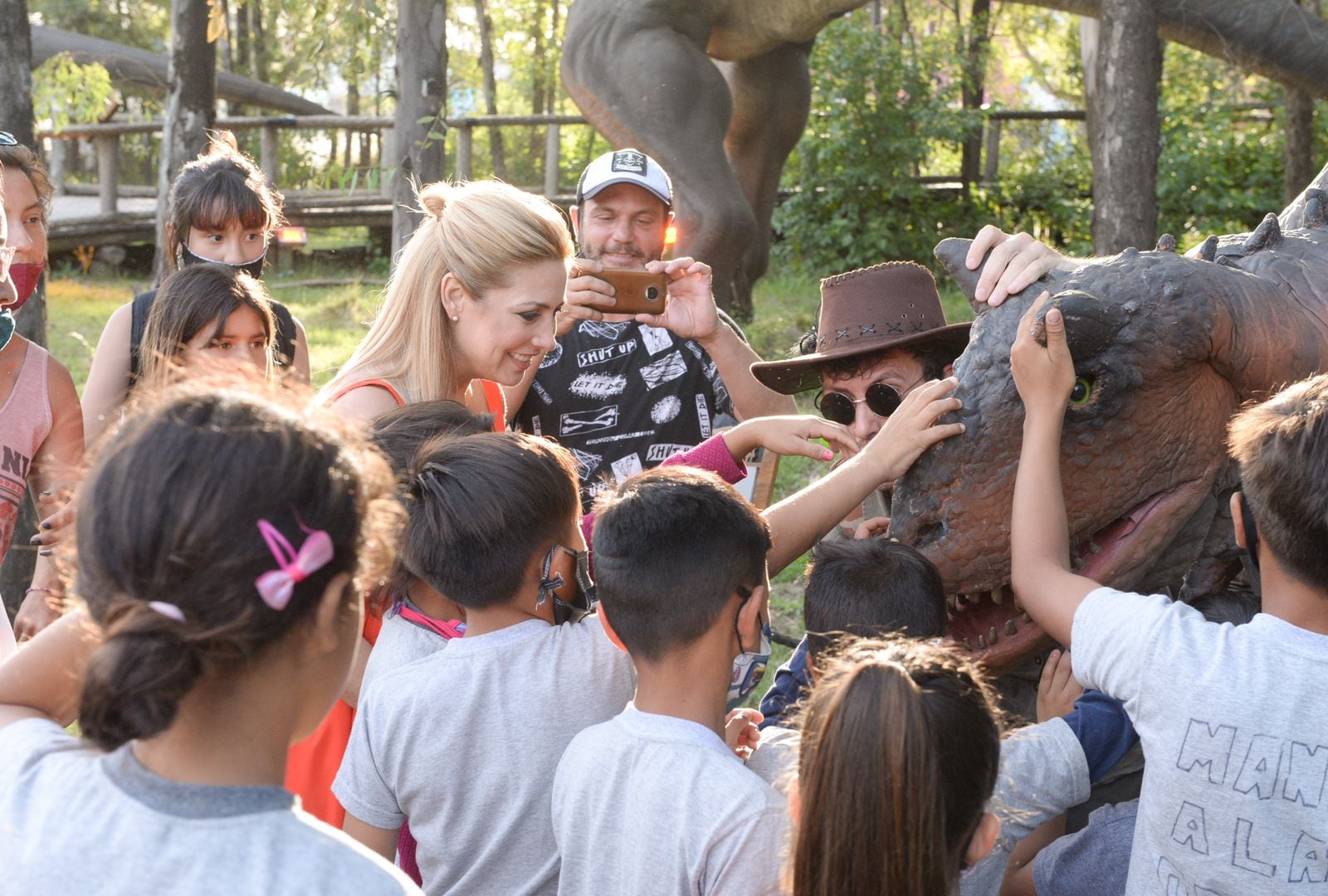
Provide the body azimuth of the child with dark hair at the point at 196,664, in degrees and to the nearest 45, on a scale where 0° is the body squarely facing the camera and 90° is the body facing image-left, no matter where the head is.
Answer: approximately 225°

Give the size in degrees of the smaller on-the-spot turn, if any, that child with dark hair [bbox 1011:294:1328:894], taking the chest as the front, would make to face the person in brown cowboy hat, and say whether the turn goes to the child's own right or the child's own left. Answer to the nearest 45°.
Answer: approximately 45° to the child's own left

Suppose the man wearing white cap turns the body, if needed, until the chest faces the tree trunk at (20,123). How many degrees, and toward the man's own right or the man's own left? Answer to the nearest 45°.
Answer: approximately 135° to the man's own right

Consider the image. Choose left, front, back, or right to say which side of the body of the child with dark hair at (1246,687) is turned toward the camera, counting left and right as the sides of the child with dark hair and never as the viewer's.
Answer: back

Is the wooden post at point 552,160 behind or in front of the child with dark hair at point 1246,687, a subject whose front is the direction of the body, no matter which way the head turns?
in front

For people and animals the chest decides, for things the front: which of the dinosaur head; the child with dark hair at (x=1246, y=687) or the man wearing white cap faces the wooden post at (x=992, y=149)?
the child with dark hair

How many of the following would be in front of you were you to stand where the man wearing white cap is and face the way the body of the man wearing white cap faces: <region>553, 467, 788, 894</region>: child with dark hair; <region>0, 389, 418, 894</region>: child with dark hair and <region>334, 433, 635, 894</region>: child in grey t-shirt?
3

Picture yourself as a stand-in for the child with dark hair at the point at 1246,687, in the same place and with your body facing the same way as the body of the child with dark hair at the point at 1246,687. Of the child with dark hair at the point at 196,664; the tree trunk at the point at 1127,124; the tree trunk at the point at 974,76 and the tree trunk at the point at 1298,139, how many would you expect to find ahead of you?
3

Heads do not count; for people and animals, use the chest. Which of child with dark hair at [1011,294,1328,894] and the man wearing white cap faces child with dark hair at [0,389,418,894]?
the man wearing white cap

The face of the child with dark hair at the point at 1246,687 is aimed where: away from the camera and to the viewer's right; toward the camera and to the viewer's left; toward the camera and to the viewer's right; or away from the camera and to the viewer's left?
away from the camera and to the viewer's left

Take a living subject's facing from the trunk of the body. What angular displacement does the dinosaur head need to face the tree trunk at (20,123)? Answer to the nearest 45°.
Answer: approximately 90° to its right

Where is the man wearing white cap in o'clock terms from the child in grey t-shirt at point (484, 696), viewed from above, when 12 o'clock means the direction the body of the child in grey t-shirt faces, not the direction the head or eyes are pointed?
The man wearing white cap is roughly at 11 o'clock from the child in grey t-shirt.

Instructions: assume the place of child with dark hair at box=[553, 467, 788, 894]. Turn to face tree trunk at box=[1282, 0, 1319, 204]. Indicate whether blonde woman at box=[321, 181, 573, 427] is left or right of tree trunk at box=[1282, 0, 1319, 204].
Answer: left

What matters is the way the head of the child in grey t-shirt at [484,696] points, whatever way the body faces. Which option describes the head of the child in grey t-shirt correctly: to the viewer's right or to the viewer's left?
to the viewer's right

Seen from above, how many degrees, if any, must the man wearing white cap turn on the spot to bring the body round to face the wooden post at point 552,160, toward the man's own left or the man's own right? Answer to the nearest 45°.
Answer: approximately 180°

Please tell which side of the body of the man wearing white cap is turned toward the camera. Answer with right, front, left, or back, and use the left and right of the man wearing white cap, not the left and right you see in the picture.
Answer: front
